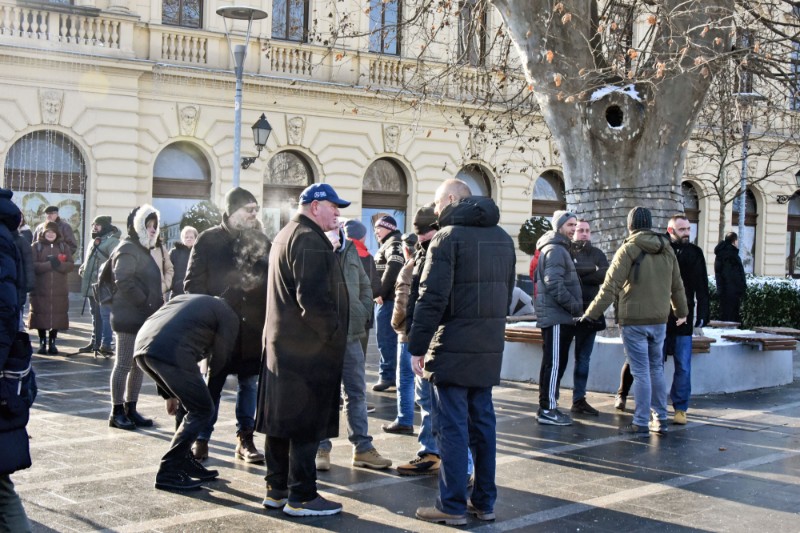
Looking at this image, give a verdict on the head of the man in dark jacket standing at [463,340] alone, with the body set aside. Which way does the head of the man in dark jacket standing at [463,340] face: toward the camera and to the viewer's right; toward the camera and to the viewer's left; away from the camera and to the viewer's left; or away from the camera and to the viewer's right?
away from the camera and to the viewer's left

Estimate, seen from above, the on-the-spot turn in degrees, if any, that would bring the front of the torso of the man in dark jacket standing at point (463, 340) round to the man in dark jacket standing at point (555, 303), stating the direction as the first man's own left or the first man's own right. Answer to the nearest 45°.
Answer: approximately 45° to the first man's own right

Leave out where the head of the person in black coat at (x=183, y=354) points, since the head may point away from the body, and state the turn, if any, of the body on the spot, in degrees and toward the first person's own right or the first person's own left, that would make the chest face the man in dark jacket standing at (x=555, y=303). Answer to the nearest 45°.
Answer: approximately 45° to the first person's own left

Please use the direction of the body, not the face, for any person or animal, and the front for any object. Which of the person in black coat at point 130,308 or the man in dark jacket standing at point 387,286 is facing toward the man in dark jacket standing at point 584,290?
the person in black coat
